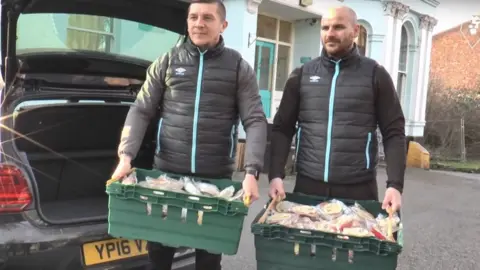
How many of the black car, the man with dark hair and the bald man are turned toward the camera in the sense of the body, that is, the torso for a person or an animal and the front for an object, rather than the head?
2

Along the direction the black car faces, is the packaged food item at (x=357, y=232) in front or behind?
behind

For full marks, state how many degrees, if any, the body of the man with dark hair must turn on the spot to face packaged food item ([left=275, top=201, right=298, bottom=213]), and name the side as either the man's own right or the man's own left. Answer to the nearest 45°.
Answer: approximately 45° to the man's own left

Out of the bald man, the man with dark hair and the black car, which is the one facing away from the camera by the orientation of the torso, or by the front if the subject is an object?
the black car

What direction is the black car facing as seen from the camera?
away from the camera

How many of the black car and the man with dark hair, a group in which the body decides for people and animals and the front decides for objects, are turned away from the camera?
1

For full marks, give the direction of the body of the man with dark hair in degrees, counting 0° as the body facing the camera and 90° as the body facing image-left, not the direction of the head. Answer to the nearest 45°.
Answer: approximately 0°
